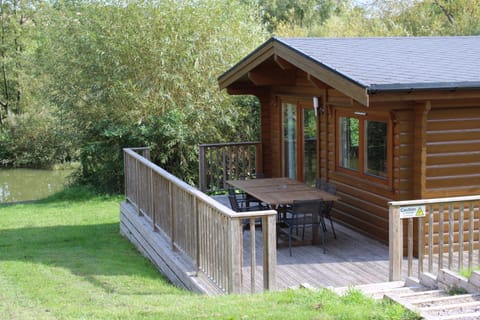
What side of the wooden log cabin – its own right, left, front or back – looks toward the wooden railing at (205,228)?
front

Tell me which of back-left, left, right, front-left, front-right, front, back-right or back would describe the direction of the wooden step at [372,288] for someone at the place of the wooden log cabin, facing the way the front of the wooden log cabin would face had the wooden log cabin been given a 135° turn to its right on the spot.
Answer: back

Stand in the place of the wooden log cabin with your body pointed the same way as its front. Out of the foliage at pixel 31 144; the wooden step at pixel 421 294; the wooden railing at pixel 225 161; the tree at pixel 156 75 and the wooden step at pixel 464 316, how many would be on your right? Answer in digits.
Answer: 3

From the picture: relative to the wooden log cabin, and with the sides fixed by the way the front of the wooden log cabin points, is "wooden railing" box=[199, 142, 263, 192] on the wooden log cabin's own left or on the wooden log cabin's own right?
on the wooden log cabin's own right

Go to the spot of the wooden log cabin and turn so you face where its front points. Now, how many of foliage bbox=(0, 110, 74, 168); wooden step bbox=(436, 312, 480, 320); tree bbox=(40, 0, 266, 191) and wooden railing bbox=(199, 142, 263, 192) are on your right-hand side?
3

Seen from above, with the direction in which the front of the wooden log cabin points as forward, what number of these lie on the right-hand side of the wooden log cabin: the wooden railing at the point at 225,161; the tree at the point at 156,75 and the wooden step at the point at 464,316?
2

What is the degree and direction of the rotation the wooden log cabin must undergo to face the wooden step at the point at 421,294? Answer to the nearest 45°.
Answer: approximately 45° to its left

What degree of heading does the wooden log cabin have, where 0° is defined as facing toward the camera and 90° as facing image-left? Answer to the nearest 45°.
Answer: approximately 45°

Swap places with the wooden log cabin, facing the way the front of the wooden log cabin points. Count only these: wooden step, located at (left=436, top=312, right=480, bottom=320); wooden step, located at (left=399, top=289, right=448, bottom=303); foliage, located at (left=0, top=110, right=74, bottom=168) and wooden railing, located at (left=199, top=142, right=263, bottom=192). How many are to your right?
2
